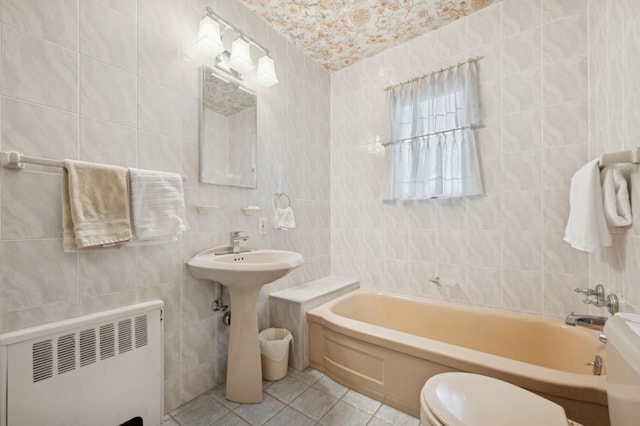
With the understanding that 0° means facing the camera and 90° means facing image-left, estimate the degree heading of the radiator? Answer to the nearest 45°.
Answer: approximately 315°

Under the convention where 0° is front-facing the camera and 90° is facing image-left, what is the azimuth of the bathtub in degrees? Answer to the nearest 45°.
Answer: approximately 45°

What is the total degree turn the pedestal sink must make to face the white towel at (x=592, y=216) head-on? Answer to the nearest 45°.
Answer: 0° — it already faces it

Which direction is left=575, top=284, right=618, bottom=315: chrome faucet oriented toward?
to the viewer's left

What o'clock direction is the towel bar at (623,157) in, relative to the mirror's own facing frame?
The towel bar is roughly at 12 o'clock from the mirror.
